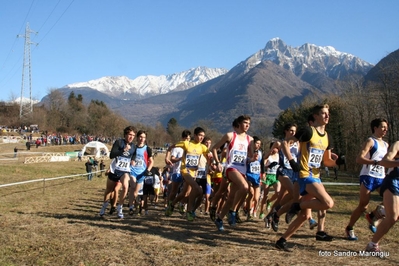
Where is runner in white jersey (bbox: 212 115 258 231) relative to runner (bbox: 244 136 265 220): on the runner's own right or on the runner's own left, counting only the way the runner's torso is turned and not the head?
on the runner's own right

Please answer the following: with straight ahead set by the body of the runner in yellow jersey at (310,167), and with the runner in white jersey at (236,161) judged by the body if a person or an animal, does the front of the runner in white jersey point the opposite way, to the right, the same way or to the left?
the same way

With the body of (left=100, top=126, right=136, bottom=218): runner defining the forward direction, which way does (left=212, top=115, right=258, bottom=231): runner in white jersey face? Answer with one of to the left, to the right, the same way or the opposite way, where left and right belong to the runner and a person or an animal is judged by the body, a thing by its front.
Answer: the same way

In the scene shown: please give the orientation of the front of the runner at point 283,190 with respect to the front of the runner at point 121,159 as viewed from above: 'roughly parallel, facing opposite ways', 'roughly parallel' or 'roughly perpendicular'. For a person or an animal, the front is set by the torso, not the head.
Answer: roughly parallel

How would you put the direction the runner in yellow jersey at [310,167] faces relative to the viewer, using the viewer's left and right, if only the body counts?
facing the viewer and to the right of the viewer

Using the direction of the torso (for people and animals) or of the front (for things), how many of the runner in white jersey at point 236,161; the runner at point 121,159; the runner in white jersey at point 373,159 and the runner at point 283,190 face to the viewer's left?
0

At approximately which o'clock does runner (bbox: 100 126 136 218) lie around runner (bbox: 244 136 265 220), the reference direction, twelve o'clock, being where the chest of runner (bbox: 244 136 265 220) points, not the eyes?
runner (bbox: 100 126 136 218) is roughly at 4 o'clock from runner (bbox: 244 136 265 220).

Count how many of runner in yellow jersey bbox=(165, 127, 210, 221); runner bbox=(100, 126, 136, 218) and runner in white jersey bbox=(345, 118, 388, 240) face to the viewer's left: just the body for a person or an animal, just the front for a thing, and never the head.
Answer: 0

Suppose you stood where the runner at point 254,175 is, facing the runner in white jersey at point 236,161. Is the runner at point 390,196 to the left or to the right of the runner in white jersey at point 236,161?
left

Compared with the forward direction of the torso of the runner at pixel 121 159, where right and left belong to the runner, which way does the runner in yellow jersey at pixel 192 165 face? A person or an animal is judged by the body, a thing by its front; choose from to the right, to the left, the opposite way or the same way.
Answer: the same way

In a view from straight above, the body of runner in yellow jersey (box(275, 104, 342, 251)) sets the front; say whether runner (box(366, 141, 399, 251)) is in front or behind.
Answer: in front

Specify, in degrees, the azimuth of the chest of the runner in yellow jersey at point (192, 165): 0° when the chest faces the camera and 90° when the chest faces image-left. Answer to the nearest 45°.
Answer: approximately 315°

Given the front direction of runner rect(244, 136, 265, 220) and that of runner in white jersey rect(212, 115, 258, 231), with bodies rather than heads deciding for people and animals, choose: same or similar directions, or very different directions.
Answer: same or similar directions

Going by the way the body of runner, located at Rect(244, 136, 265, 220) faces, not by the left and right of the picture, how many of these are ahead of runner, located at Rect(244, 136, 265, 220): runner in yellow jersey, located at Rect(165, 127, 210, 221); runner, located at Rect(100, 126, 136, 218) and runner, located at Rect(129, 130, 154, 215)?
0
